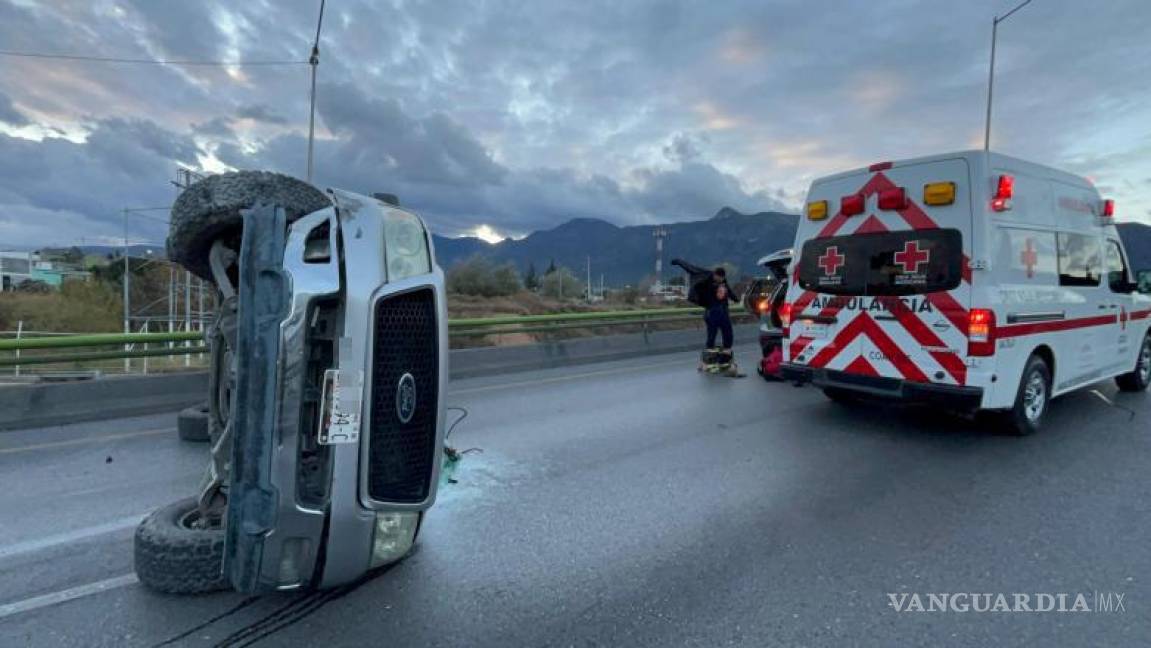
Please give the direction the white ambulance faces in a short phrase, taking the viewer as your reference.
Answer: facing away from the viewer and to the right of the viewer

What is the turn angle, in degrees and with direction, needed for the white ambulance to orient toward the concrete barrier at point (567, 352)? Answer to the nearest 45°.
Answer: approximately 90° to its left

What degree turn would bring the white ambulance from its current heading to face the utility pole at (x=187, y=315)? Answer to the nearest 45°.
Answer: approximately 135° to its left

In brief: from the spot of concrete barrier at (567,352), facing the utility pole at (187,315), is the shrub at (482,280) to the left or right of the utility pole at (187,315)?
right

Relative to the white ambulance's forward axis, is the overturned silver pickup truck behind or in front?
behind

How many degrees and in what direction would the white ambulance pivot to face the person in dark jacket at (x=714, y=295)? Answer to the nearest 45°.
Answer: approximately 90° to its left
